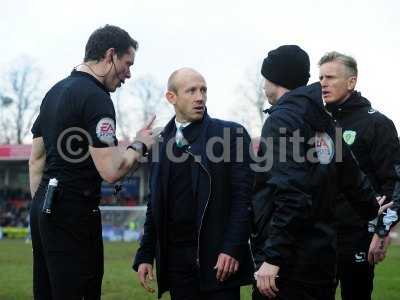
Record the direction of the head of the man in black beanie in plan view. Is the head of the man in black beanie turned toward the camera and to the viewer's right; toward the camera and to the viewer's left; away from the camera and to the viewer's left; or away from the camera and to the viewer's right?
away from the camera and to the viewer's left

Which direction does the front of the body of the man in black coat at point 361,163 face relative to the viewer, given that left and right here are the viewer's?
facing the viewer and to the left of the viewer

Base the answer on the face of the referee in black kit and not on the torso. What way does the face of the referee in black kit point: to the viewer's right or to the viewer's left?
to the viewer's right

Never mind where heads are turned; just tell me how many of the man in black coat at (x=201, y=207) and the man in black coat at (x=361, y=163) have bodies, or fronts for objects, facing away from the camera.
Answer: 0

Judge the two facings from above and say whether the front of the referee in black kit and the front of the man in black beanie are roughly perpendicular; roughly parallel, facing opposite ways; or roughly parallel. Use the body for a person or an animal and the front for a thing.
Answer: roughly perpendicular

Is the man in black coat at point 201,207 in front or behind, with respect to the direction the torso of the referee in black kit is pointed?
in front

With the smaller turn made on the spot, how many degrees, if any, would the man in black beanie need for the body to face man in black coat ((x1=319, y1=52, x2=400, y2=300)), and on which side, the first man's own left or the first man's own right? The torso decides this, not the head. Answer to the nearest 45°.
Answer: approximately 45° to the first man's own right

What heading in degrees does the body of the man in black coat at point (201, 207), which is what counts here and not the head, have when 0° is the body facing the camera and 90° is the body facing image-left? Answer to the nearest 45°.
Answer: approximately 45°

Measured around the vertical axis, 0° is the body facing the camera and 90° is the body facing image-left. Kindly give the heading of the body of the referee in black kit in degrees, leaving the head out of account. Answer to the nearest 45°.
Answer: approximately 225°

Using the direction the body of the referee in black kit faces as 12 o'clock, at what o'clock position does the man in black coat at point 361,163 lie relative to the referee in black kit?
The man in black coat is roughly at 1 o'clock from the referee in black kit.

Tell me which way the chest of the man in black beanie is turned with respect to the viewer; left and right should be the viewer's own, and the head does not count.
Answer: facing away from the viewer and to the left of the viewer
